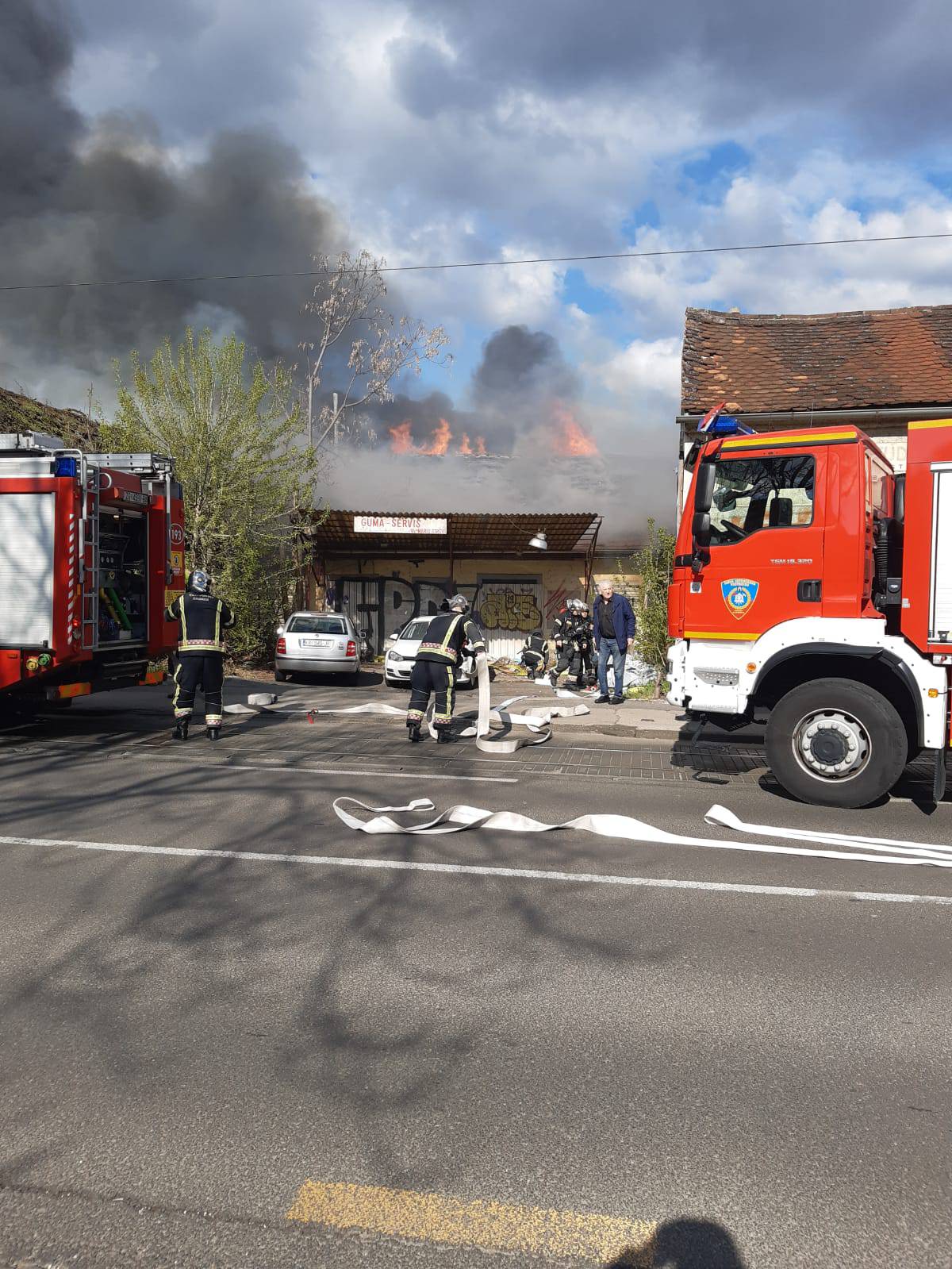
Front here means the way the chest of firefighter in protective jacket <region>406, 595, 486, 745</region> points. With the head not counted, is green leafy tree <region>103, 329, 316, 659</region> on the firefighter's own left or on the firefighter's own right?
on the firefighter's own left

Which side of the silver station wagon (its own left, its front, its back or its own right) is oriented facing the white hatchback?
right

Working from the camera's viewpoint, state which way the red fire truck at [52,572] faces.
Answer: facing away from the viewer and to the left of the viewer

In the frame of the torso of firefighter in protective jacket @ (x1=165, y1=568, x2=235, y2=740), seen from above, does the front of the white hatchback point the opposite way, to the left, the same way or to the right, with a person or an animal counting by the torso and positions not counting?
the opposite way

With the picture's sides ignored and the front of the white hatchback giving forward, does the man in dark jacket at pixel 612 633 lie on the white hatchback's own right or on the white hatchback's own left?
on the white hatchback's own left

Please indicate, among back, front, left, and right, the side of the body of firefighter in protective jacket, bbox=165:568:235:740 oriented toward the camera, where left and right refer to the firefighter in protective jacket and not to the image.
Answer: back

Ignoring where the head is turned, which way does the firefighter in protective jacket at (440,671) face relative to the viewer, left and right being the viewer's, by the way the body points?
facing away from the viewer and to the right of the viewer

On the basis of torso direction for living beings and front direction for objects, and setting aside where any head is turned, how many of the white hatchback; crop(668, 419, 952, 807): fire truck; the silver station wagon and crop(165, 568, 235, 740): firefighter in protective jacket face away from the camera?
2

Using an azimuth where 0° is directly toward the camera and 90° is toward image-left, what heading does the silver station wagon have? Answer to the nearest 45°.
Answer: approximately 180°

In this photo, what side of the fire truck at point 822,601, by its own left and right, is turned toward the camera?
left

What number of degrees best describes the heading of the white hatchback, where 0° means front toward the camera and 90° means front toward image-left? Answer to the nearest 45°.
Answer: approximately 0°

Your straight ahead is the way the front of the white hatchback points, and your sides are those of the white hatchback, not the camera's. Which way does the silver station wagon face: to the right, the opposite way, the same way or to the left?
the opposite way

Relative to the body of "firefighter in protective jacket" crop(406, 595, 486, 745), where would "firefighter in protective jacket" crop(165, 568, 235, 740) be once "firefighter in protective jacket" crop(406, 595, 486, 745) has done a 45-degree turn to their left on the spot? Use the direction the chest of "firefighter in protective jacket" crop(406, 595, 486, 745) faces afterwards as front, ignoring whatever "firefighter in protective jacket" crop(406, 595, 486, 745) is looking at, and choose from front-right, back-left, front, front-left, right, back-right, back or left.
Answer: left
